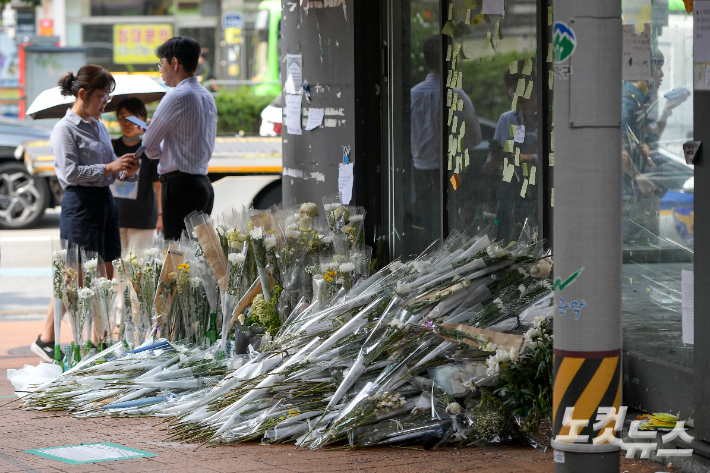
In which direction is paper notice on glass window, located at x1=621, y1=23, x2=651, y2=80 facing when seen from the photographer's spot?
facing the viewer

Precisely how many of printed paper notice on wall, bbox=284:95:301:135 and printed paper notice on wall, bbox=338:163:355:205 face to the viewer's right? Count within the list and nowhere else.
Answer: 0

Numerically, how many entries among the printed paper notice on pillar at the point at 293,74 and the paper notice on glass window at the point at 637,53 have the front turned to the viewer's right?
0

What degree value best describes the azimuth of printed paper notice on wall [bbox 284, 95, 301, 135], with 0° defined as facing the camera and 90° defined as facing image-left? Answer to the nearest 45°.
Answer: approximately 0°

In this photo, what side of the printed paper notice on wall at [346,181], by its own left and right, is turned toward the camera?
front

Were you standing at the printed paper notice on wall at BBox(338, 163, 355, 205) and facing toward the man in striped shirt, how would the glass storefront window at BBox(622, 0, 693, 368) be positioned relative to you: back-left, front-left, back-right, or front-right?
back-left

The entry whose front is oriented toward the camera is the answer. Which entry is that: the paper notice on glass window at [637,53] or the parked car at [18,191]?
the paper notice on glass window

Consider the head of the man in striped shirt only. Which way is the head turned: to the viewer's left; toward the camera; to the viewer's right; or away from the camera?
to the viewer's left
